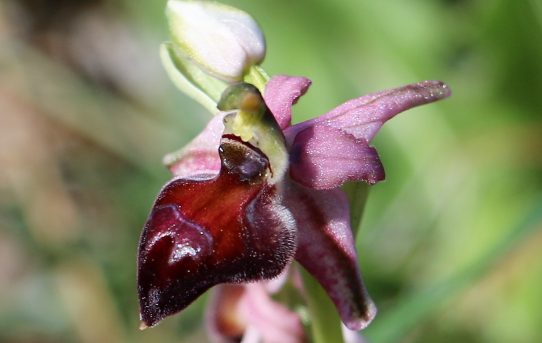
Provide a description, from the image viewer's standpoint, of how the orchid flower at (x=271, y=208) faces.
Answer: facing the viewer and to the left of the viewer
